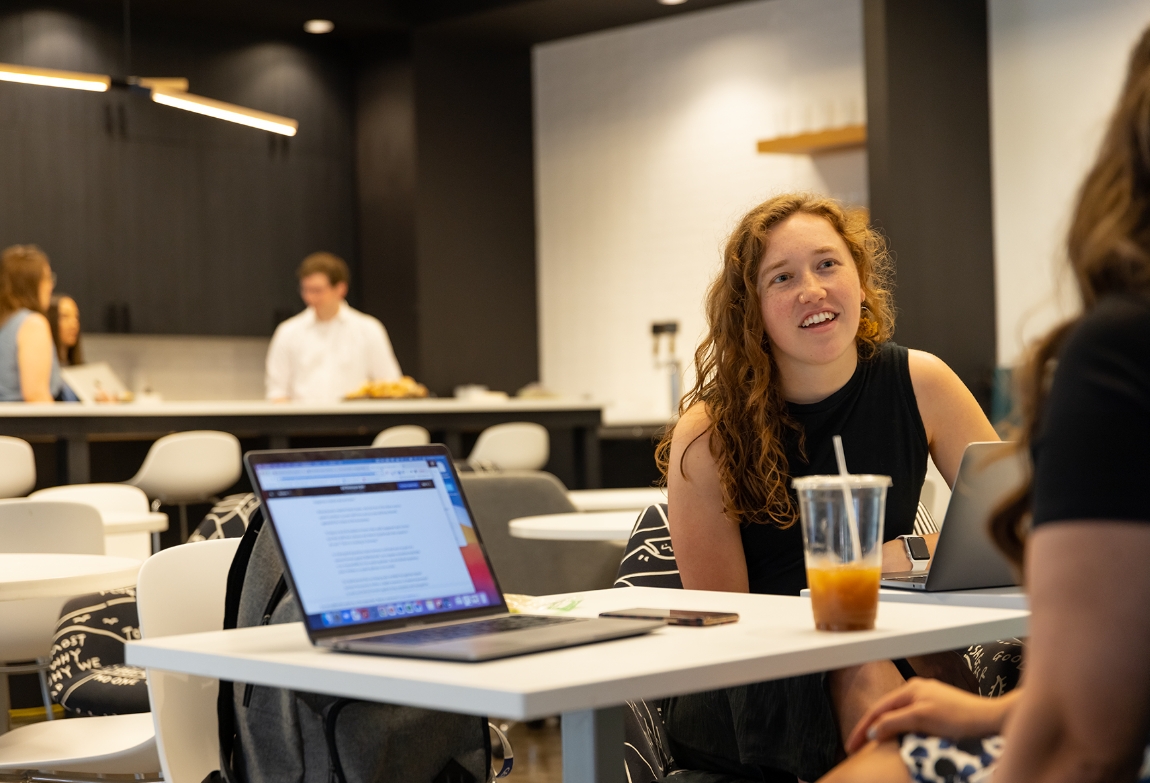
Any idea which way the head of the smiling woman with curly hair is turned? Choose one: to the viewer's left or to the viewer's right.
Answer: to the viewer's right

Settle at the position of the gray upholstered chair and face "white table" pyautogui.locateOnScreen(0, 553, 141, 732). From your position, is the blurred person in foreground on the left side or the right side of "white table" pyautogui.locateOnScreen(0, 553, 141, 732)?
left

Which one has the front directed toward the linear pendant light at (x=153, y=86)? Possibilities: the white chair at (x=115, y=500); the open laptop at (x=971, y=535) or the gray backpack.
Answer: the open laptop

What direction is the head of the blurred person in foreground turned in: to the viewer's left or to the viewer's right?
to the viewer's left
